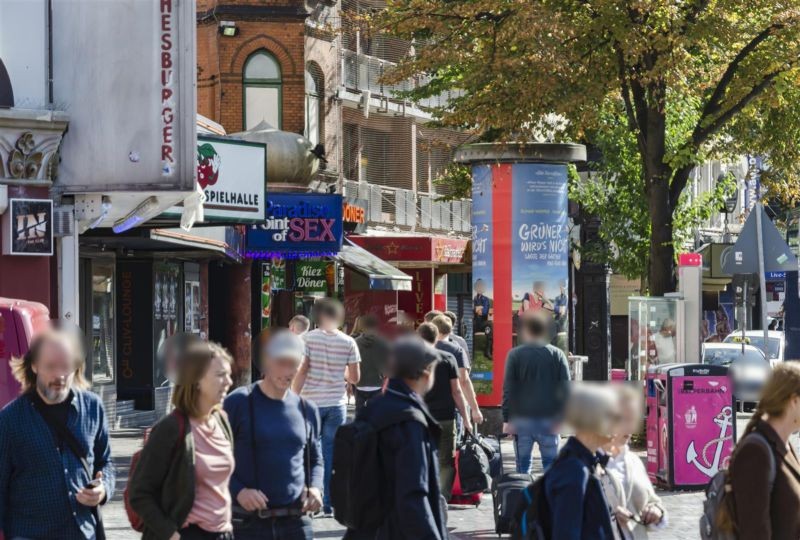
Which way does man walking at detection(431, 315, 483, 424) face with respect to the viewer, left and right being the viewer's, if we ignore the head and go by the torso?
facing away from the viewer

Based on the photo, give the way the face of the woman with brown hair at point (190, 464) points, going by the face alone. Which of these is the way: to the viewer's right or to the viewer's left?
to the viewer's right

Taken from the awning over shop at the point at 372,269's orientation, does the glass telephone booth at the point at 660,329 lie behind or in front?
in front

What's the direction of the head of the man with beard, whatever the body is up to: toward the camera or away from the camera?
toward the camera

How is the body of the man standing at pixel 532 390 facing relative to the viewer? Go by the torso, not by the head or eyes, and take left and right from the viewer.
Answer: facing away from the viewer

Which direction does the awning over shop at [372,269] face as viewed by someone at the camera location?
facing the viewer and to the right of the viewer

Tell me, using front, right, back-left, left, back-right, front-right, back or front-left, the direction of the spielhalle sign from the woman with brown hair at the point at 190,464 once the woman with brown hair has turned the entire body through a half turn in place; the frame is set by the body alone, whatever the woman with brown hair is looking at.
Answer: front-right

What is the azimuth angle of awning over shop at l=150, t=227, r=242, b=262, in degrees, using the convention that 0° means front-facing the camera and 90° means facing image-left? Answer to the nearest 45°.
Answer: approximately 315°

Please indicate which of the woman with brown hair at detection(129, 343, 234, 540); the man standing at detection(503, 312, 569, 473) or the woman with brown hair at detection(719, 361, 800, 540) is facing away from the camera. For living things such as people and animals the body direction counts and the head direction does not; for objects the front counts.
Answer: the man standing

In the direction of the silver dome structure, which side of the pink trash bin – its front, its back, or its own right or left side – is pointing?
right

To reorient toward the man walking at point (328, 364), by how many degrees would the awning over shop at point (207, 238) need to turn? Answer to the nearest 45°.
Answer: approximately 45° to its right

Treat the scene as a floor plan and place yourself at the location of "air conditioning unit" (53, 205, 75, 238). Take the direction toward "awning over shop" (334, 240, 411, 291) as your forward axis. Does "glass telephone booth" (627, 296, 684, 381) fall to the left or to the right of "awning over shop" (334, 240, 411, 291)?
right

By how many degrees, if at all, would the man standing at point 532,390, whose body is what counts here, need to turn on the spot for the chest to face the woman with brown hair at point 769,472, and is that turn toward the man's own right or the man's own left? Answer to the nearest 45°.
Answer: approximately 180°

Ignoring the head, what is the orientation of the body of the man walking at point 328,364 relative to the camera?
away from the camera
